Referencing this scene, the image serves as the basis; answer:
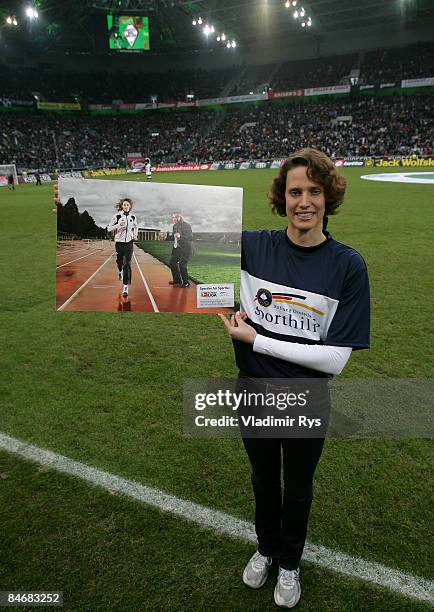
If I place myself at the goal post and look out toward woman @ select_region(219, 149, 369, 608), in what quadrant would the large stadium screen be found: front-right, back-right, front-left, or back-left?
back-left

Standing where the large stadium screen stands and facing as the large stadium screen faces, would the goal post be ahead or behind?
ahead

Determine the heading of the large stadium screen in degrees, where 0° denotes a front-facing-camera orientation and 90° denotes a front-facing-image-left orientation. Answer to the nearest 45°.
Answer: approximately 0°

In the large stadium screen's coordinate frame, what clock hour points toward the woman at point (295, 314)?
The woman is roughly at 12 o'clock from the large stadium screen.

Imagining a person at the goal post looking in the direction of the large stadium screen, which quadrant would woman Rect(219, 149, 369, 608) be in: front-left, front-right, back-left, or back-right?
back-right
